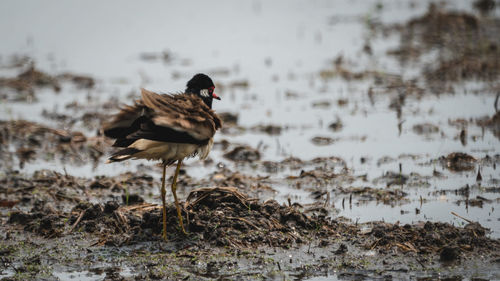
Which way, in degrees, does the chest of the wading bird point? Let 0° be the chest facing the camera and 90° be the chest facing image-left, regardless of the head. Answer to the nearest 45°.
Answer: approximately 270°

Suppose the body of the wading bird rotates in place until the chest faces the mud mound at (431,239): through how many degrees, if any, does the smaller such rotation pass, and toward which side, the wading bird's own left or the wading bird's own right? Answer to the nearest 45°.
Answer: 0° — it already faces it
